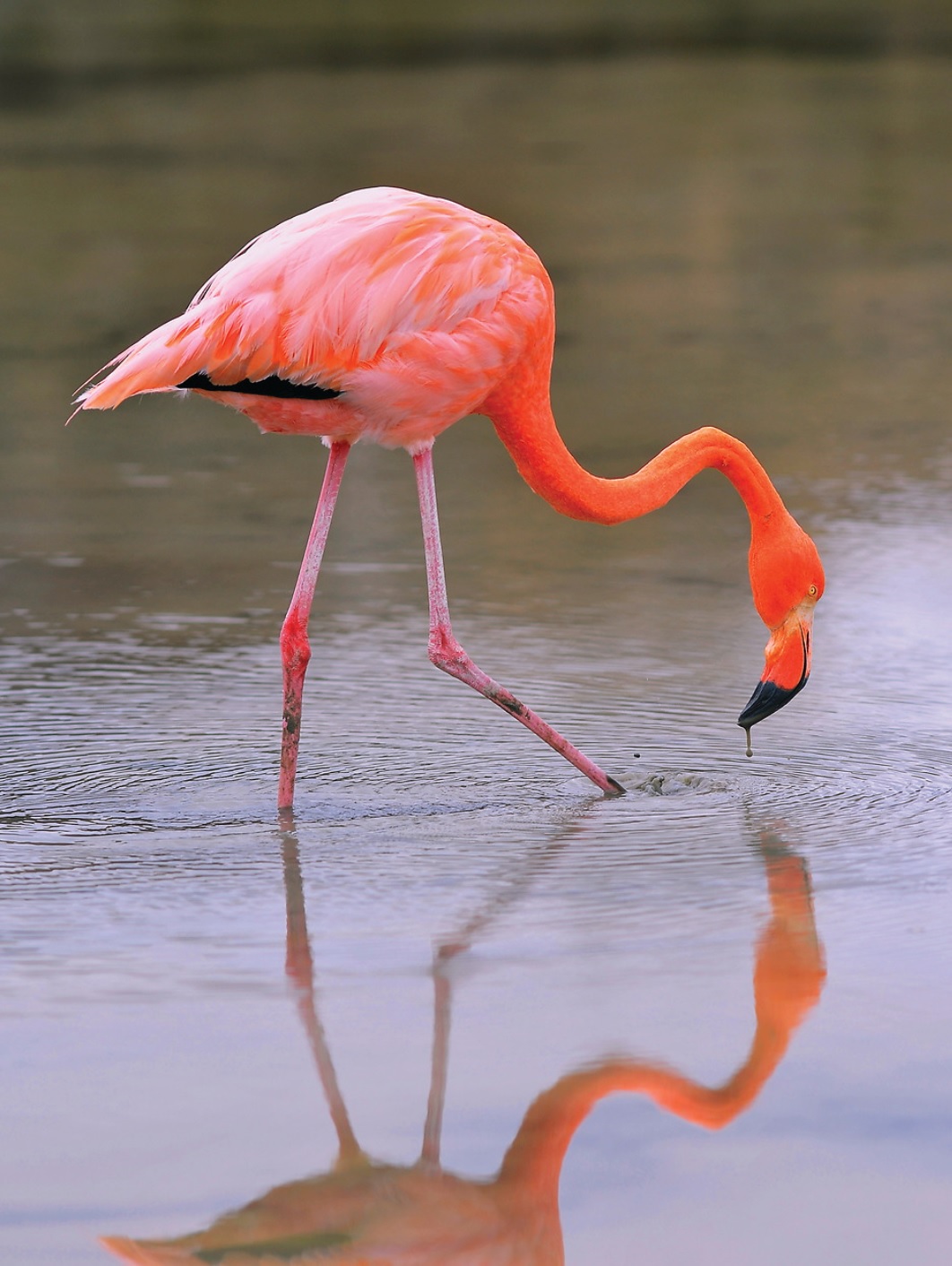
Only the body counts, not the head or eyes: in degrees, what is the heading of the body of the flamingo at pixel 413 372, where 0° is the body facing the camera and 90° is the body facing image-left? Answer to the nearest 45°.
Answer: approximately 270°
